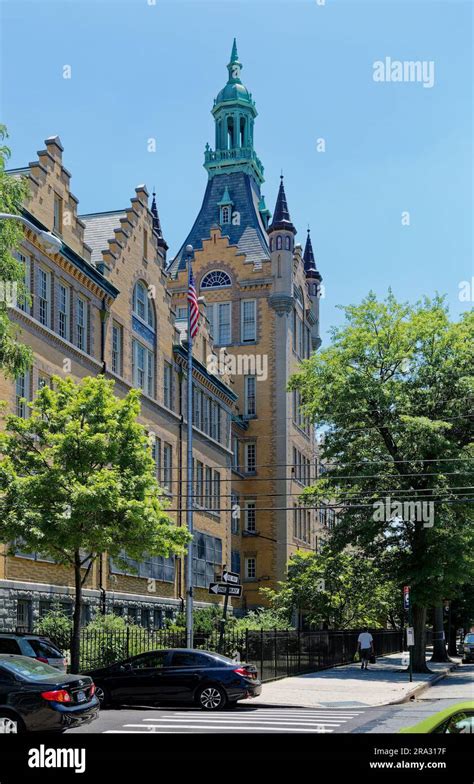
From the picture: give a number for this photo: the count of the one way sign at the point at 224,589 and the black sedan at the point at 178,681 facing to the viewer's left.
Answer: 1

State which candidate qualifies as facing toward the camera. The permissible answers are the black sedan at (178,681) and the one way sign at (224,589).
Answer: the one way sign

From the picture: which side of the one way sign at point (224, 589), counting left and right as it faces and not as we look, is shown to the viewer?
front

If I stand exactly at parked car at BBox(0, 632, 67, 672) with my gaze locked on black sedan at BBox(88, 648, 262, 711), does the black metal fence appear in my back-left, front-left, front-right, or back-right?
front-left

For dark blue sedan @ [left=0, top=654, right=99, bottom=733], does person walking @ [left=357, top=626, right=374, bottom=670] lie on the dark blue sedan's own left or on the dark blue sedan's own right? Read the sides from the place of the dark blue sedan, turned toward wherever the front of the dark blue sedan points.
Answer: on the dark blue sedan's own right

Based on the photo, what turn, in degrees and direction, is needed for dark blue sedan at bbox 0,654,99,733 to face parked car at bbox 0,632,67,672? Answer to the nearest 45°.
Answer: approximately 45° to its right

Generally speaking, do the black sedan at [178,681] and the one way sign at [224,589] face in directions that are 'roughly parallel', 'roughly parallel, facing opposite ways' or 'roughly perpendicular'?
roughly perpendicular

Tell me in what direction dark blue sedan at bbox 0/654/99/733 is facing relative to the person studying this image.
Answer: facing away from the viewer and to the left of the viewer

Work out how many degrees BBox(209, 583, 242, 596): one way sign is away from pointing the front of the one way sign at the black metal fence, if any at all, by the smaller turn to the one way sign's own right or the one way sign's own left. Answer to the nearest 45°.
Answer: approximately 180°

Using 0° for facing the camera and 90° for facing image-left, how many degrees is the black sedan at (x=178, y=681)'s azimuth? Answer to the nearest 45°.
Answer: approximately 90°

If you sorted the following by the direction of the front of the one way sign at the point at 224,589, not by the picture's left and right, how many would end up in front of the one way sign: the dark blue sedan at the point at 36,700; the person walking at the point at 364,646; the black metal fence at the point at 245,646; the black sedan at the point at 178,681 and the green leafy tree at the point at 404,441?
2

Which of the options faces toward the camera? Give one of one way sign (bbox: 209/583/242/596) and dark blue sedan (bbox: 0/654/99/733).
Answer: the one way sign

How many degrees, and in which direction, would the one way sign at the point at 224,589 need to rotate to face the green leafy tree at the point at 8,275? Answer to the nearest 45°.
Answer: approximately 45° to its right

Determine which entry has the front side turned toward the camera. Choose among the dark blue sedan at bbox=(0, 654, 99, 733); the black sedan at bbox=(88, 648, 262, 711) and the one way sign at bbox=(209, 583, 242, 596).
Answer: the one way sign
